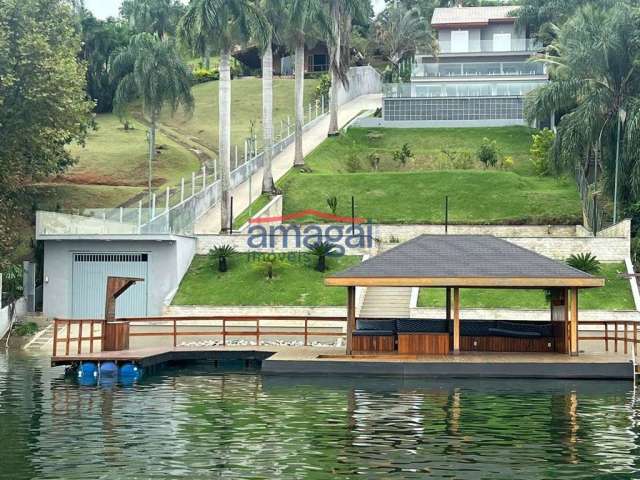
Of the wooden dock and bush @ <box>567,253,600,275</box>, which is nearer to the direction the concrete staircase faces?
the wooden dock

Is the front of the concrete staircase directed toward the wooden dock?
yes

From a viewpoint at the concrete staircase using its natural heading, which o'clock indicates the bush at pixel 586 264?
The bush is roughly at 9 o'clock from the concrete staircase.

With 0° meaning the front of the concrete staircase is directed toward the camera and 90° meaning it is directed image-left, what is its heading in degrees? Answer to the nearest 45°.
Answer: approximately 0°
